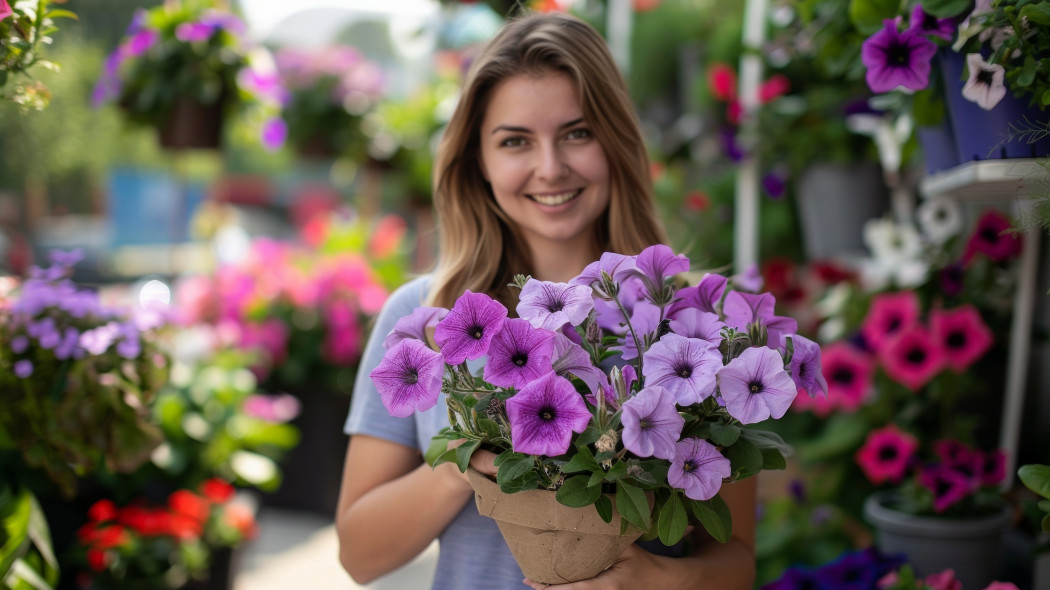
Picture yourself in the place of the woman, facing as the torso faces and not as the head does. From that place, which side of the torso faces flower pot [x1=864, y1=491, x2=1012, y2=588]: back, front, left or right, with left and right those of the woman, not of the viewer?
left

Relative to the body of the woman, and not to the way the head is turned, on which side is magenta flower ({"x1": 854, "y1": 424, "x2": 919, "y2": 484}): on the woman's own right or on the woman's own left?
on the woman's own left

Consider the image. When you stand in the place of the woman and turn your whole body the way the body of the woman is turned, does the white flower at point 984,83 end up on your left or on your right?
on your left

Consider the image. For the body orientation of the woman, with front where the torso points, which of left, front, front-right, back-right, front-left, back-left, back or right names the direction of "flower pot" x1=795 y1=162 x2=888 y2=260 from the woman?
back-left

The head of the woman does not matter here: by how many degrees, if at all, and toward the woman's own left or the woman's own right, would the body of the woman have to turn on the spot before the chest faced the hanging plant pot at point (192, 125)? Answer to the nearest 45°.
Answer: approximately 135° to the woman's own right

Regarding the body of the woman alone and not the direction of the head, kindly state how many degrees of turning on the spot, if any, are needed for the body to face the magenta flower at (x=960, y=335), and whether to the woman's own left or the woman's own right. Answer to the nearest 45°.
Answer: approximately 135° to the woman's own left

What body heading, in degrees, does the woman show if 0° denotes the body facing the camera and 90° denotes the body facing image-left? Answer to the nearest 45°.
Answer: approximately 0°

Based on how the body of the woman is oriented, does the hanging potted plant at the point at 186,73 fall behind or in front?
behind
